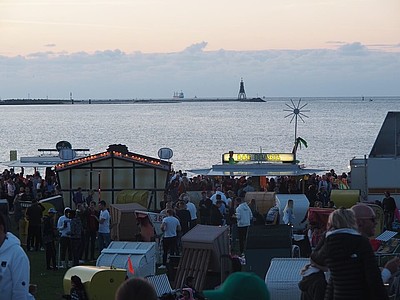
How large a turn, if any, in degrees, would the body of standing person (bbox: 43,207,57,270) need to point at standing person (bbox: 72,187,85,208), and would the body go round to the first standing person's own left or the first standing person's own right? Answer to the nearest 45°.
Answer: approximately 90° to the first standing person's own left

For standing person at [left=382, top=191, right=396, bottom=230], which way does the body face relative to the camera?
away from the camera

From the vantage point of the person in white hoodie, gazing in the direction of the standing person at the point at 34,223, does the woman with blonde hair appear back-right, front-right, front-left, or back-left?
back-right
